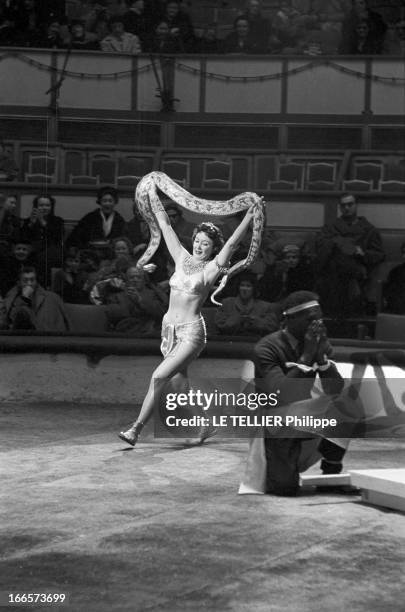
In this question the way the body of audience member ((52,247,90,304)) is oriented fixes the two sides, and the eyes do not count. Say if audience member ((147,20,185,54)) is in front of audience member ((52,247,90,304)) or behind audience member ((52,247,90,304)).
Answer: behind

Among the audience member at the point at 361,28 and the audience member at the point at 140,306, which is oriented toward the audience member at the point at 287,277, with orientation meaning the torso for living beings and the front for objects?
the audience member at the point at 361,28

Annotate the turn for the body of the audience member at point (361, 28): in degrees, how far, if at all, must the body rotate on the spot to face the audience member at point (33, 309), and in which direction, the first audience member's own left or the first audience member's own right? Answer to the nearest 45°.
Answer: approximately 45° to the first audience member's own right

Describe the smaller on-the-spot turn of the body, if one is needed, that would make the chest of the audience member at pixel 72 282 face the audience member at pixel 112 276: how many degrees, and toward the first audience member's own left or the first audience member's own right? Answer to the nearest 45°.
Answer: approximately 45° to the first audience member's own left

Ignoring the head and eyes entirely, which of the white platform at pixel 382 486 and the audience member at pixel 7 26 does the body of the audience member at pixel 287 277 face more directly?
the white platform

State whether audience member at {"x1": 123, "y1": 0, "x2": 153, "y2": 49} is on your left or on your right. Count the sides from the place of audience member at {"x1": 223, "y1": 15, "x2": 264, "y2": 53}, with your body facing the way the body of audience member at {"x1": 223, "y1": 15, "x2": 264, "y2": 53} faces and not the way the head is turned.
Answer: on your right
